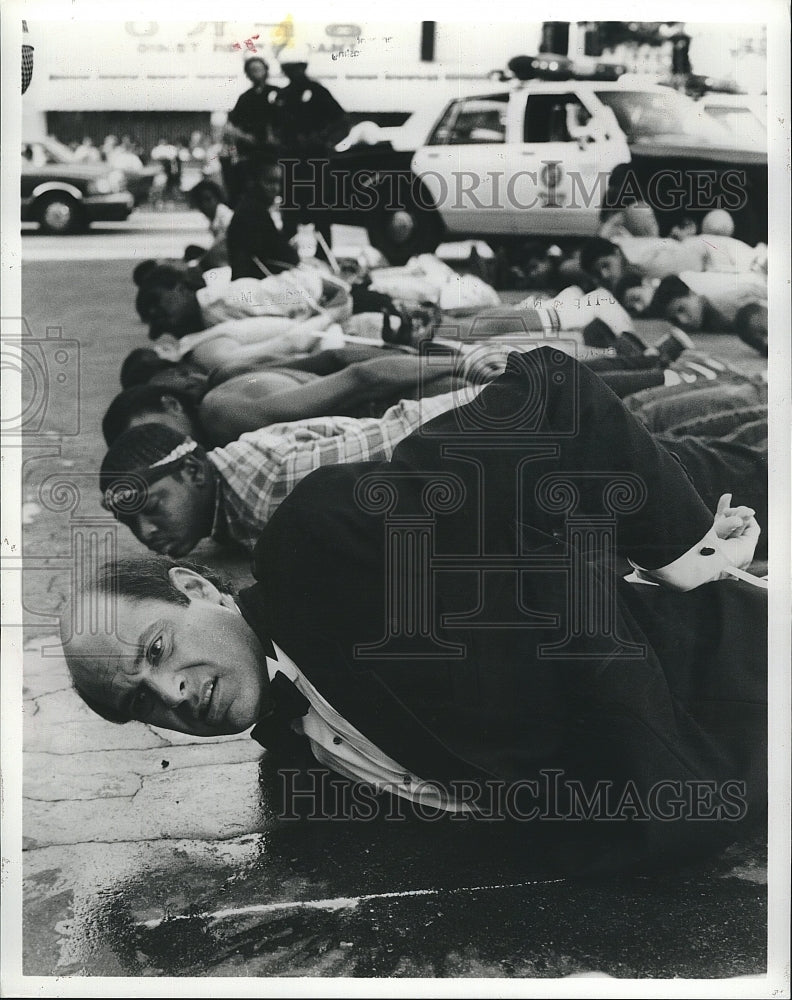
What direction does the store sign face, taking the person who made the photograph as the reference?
facing the viewer
